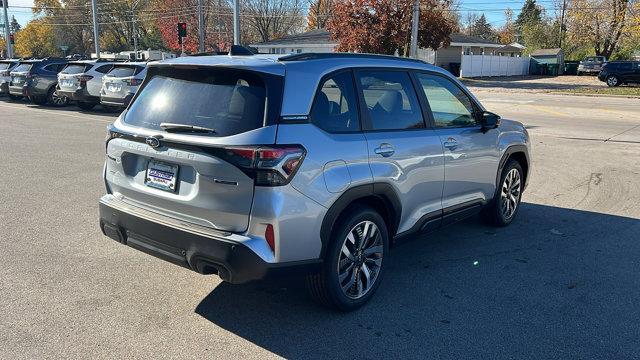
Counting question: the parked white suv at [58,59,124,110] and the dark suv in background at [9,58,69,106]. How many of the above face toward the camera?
0

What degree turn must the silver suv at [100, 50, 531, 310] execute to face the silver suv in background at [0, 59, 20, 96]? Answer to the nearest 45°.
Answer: approximately 90° to its left

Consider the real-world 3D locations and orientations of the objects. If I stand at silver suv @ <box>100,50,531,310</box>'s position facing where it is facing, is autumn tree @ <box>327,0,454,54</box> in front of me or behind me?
in front

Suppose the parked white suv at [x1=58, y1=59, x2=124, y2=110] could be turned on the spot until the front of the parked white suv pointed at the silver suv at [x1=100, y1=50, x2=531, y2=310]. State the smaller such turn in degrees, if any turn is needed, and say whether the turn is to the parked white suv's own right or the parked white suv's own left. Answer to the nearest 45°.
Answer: approximately 135° to the parked white suv's own right

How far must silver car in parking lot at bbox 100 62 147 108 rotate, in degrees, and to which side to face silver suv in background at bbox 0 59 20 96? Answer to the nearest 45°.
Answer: approximately 90° to its left

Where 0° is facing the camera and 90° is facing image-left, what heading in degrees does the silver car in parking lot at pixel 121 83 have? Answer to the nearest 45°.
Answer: approximately 225°

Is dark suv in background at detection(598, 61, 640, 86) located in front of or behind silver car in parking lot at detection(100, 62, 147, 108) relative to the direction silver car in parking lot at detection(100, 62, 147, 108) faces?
in front

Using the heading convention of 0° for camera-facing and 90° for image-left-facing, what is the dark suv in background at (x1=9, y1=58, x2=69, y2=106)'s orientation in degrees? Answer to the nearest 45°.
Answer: approximately 225°

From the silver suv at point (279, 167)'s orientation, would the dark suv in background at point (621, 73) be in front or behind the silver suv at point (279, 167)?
in front
